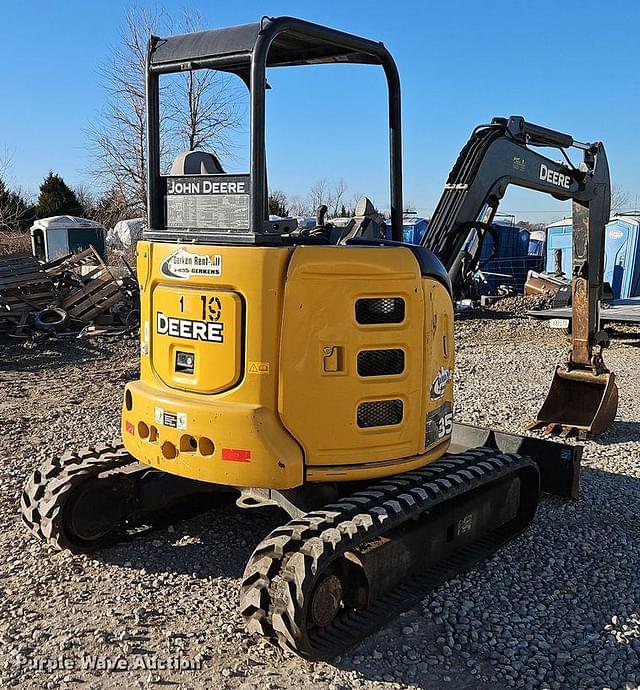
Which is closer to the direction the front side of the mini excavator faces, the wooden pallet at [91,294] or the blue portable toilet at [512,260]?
the blue portable toilet

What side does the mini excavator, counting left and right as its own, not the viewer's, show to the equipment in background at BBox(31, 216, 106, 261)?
left

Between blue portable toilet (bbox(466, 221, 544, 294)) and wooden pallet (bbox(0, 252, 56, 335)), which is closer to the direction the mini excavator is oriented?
the blue portable toilet

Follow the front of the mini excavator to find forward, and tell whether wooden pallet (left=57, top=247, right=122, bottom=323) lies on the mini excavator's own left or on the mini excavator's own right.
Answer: on the mini excavator's own left

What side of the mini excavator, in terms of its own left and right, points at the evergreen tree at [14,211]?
left

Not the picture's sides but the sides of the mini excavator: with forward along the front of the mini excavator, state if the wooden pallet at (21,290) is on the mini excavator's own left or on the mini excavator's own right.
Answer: on the mini excavator's own left

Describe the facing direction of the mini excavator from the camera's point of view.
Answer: facing away from the viewer and to the right of the viewer

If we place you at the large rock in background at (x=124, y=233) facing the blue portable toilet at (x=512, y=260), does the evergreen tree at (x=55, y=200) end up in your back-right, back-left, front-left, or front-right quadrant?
back-left

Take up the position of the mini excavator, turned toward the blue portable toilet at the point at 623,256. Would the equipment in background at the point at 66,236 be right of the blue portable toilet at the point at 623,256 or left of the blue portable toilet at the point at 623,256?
left

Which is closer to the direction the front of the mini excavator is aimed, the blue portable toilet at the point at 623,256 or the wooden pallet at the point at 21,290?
the blue portable toilet

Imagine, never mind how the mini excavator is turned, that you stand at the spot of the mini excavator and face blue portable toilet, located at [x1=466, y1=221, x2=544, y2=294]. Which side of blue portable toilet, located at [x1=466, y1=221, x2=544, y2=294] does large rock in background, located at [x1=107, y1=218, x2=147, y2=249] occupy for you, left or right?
left
